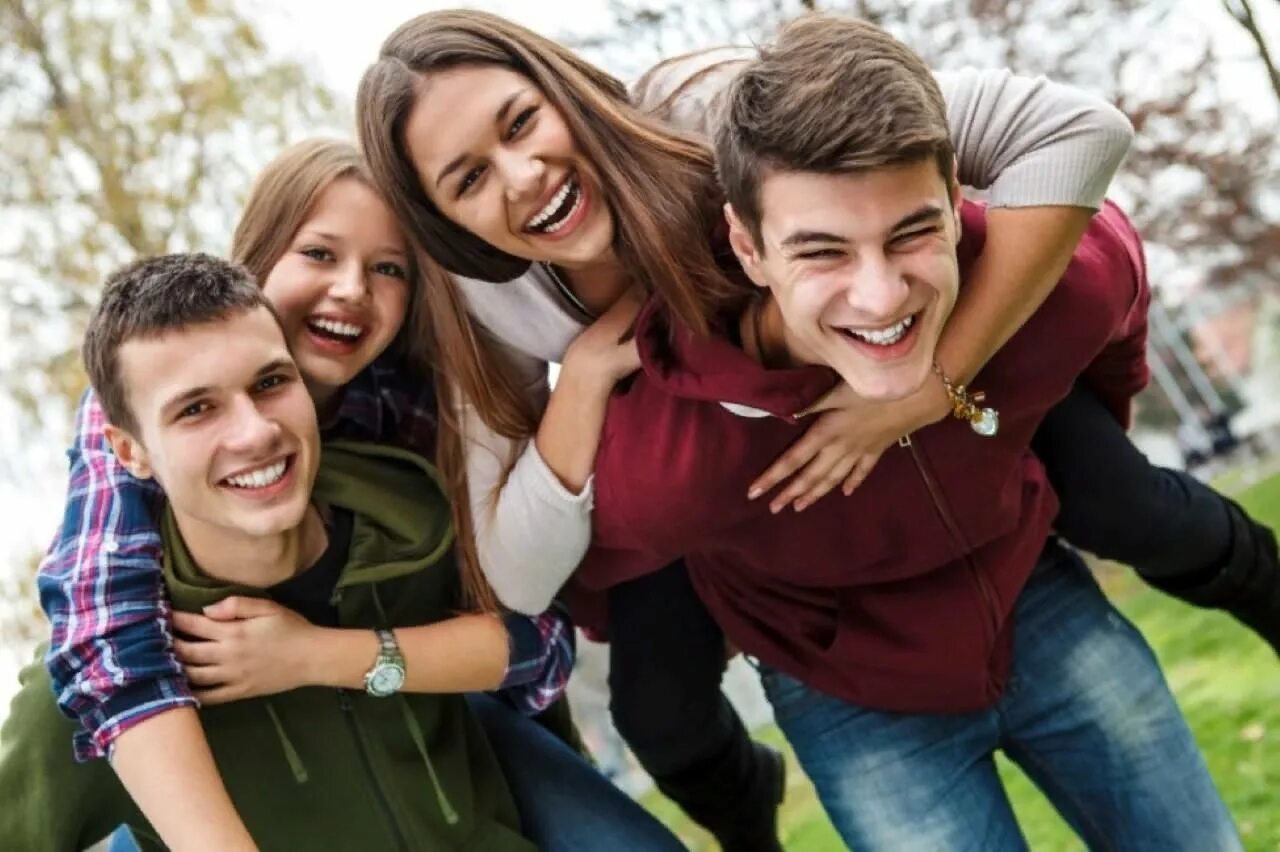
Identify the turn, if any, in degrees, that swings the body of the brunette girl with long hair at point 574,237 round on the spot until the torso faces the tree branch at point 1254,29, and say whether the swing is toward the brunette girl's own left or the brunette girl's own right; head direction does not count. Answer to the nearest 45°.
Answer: approximately 135° to the brunette girl's own left

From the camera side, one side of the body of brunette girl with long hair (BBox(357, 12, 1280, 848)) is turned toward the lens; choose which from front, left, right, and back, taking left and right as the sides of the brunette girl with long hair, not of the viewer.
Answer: front

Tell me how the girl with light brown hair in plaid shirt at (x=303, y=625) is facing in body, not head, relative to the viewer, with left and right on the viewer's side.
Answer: facing the viewer

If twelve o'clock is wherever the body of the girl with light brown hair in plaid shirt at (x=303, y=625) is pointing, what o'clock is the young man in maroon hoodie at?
The young man in maroon hoodie is roughly at 10 o'clock from the girl with light brown hair in plaid shirt.

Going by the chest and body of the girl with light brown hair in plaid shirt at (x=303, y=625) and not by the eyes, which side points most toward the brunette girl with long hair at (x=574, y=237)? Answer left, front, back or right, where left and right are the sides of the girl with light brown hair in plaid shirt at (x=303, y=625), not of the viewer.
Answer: left

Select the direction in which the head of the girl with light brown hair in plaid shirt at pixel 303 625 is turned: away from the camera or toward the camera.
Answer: toward the camera

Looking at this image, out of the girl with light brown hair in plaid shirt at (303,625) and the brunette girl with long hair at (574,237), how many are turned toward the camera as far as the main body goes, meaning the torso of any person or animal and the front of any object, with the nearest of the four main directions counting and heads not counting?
2

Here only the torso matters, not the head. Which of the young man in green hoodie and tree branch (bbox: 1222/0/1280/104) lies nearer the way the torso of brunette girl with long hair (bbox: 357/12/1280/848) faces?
the young man in green hoodie

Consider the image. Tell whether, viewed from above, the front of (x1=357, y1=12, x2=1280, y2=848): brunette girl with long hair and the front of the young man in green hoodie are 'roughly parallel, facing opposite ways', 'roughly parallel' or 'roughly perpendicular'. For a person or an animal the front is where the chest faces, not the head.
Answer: roughly parallel

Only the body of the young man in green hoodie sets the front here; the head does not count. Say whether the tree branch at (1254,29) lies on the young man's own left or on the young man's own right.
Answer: on the young man's own left

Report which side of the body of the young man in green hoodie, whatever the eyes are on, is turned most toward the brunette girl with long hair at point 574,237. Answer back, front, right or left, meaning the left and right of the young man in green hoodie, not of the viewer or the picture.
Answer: left

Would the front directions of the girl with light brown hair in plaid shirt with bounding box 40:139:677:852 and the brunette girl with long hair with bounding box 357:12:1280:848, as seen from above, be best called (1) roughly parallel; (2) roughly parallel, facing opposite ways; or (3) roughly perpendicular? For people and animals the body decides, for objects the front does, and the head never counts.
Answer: roughly parallel

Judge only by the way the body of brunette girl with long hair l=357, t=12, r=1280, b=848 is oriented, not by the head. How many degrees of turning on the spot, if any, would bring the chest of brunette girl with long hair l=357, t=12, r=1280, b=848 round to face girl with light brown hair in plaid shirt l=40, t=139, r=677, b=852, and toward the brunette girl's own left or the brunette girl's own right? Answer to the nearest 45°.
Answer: approximately 90° to the brunette girl's own right

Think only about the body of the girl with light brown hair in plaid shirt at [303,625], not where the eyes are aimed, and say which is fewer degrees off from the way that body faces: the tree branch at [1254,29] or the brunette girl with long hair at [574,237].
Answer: the brunette girl with long hair
